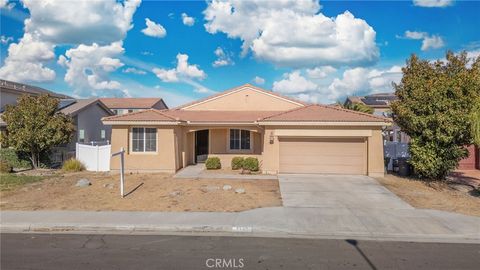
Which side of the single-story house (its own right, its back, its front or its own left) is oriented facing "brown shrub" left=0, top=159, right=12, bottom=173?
right

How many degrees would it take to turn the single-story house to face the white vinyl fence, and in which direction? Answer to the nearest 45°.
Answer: approximately 90° to its right

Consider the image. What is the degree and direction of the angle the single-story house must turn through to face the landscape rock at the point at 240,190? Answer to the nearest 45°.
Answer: approximately 45° to its right

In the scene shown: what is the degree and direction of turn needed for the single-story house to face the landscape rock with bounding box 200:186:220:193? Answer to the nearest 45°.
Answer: approximately 45° to its right

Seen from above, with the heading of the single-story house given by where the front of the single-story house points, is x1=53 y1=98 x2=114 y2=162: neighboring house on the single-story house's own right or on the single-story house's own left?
on the single-story house's own right

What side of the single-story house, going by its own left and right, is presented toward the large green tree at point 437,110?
left

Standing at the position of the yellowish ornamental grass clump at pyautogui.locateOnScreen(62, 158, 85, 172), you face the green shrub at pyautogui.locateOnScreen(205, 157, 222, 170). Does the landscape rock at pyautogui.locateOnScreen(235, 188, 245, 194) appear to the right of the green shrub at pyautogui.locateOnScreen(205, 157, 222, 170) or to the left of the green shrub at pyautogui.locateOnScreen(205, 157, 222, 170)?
right

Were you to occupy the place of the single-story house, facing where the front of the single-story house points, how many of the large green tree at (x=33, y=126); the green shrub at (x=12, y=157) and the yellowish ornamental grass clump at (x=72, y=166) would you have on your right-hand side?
3

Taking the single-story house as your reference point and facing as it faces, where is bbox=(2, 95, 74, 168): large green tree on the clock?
The large green tree is roughly at 3 o'clock from the single-story house.

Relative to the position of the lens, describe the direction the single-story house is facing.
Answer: facing the viewer
